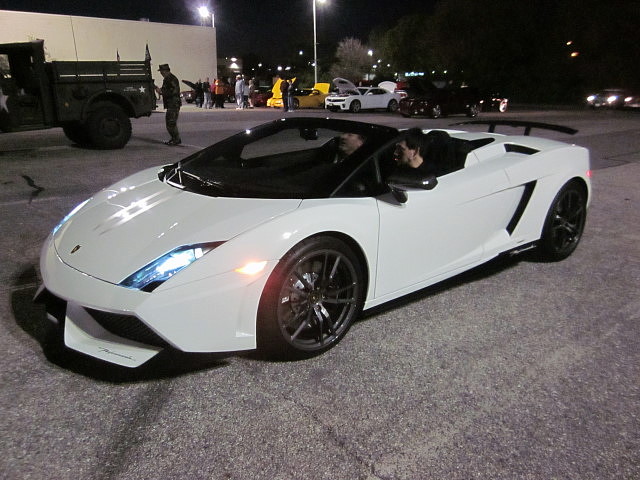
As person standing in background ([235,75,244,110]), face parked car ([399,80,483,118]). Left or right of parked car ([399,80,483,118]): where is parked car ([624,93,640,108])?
left

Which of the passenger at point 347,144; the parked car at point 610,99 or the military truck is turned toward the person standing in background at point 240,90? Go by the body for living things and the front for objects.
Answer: the parked car

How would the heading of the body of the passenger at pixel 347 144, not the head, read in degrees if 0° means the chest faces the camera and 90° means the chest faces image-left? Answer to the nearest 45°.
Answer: approximately 45°

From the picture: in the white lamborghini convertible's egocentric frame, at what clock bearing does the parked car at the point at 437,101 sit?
The parked car is roughly at 5 o'clock from the white lamborghini convertible.

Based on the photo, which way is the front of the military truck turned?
to the viewer's left

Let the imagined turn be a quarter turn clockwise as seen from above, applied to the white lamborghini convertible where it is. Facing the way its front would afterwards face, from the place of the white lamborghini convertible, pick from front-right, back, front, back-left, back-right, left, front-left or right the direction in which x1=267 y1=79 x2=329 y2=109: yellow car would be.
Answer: front-right

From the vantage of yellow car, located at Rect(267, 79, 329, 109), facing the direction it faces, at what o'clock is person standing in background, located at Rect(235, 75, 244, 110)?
The person standing in background is roughly at 1 o'clock from the yellow car.

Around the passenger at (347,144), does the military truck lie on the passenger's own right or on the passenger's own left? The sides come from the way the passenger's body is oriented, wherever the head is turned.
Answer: on the passenger's own right
